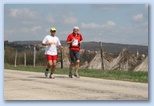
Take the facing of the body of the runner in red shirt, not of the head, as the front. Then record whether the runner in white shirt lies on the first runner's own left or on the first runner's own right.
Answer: on the first runner's own right

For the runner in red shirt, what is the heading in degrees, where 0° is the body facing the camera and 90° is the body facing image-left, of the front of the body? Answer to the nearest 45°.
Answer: approximately 0°
